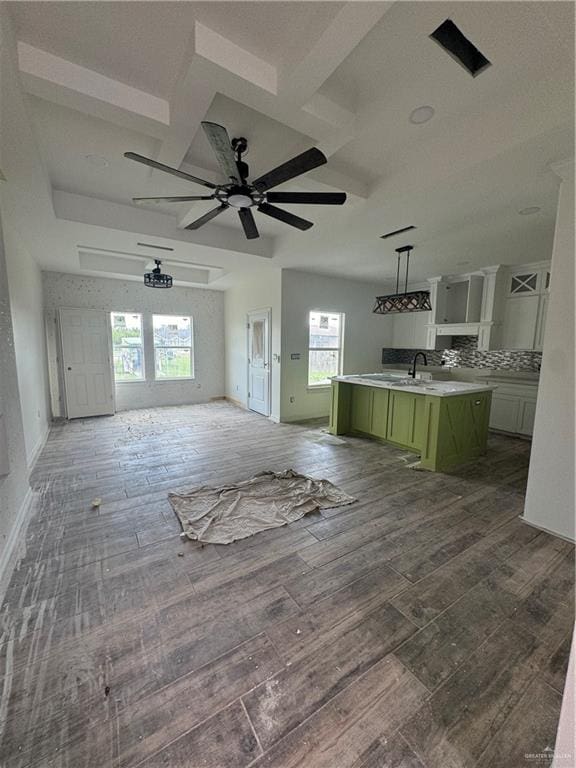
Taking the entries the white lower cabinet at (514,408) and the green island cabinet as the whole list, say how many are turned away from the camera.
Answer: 0

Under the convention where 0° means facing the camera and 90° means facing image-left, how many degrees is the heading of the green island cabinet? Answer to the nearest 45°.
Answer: approximately 45°

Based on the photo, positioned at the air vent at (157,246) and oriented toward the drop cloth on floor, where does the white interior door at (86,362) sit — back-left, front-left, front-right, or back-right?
back-right

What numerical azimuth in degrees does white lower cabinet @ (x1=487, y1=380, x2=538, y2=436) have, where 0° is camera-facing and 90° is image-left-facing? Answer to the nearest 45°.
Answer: approximately 45°

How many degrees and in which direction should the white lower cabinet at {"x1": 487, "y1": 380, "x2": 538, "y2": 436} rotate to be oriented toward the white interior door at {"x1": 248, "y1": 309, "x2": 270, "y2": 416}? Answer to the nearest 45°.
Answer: approximately 45° to its right

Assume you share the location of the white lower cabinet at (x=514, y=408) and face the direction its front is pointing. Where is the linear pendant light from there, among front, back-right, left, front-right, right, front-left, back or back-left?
front

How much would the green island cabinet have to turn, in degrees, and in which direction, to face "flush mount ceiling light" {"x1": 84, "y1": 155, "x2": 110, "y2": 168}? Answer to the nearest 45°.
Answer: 0° — it already faces it

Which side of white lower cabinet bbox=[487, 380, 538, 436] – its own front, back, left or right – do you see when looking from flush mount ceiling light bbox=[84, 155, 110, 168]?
front

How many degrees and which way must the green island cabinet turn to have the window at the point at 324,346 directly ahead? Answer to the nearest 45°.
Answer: approximately 90° to its right

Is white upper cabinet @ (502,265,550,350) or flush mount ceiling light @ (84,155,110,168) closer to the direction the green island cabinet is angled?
the flush mount ceiling light
